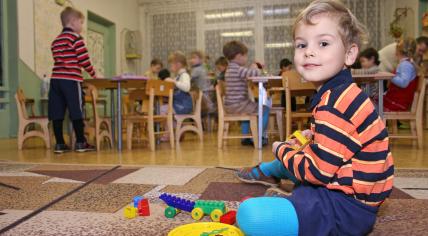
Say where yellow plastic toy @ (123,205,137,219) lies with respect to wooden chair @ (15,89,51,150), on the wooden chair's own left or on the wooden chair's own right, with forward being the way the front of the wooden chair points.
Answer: on the wooden chair's own right

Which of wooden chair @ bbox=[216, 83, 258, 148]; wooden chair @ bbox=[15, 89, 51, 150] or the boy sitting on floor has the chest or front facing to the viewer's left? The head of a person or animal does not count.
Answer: the boy sitting on floor

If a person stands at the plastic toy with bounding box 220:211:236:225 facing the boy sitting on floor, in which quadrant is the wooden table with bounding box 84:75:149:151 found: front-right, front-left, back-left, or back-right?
back-left

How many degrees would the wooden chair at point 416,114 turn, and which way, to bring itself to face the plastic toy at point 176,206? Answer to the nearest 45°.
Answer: approximately 90° to its left

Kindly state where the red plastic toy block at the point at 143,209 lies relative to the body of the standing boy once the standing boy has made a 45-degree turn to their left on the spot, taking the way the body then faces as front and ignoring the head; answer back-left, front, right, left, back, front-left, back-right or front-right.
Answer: back

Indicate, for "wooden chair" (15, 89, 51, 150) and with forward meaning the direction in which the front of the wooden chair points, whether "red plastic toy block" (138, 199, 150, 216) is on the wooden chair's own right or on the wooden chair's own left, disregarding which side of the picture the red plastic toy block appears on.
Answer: on the wooden chair's own right

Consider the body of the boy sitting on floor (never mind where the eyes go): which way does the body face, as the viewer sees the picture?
to the viewer's left

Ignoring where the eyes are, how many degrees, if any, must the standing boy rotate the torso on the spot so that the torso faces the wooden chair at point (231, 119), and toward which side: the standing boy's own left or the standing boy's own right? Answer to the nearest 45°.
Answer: approximately 45° to the standing boy's own right
